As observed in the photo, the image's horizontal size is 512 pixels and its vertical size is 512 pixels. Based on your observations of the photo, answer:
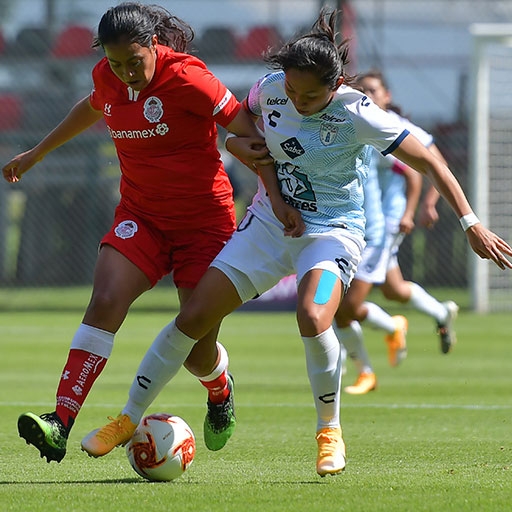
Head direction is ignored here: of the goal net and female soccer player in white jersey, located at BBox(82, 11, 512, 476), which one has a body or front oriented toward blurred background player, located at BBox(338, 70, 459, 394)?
the goal net

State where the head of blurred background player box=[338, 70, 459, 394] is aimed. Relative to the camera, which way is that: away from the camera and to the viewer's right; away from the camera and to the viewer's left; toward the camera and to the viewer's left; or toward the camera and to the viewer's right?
toward the camera and to the viewer's left

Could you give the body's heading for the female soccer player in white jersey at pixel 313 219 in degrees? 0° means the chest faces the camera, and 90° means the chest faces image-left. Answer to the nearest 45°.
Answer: approximately 0°

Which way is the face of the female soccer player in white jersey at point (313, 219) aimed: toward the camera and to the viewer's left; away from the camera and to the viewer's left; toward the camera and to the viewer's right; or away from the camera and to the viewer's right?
toward the camera and to the viewer's left

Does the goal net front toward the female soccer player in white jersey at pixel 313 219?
yes

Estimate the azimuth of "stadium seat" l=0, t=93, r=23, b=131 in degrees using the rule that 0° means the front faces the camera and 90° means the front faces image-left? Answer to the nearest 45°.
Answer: approximately 0°
